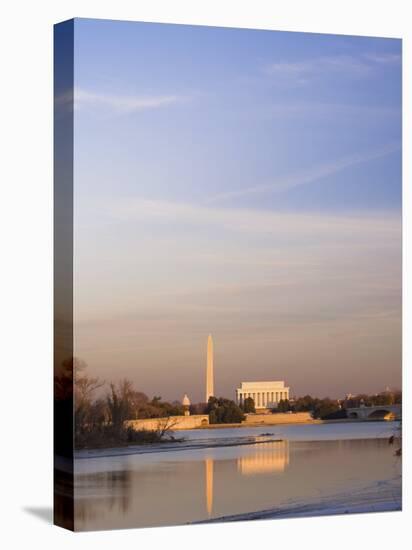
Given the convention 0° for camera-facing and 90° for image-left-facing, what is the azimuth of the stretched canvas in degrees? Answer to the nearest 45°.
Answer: approximately 315°
